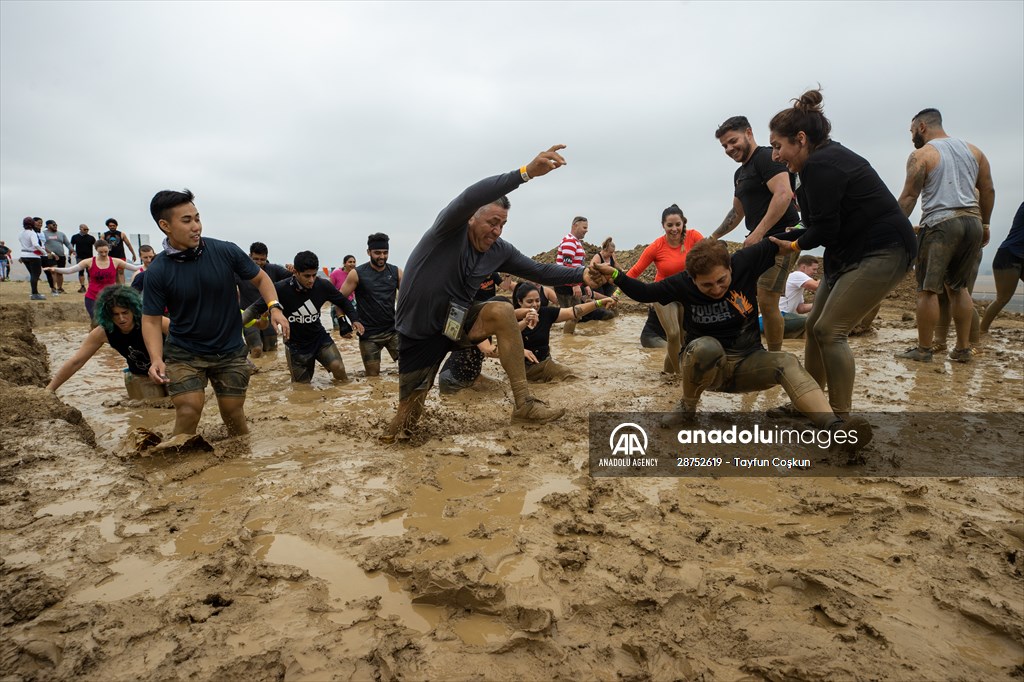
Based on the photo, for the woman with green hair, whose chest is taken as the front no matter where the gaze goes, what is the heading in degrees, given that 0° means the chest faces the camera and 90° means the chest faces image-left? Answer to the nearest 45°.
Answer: approximately 0°

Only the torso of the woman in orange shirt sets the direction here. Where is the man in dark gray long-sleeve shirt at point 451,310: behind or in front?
in front

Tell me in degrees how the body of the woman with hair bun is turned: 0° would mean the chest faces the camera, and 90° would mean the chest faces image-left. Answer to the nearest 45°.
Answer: approximately 90°

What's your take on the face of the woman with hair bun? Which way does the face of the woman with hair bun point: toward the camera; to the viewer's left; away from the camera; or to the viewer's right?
to the viewer's left

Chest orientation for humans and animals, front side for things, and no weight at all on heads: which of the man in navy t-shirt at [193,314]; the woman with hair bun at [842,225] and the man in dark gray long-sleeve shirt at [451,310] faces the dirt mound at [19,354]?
the woman with hair bun

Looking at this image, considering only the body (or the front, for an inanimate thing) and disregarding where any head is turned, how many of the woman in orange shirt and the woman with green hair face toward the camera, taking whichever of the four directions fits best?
2

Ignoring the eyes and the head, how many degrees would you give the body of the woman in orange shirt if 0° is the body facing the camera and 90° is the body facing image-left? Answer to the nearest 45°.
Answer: approximately 0°

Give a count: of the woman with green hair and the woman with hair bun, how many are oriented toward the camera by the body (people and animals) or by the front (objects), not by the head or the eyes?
1

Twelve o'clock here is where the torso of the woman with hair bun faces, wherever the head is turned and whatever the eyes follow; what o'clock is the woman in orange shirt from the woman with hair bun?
The woman in orange shirt is roughly at 2 o'clock from the woman with hair bun.

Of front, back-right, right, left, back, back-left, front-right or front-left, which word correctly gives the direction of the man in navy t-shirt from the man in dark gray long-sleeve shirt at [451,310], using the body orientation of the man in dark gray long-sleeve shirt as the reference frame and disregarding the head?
back-right
